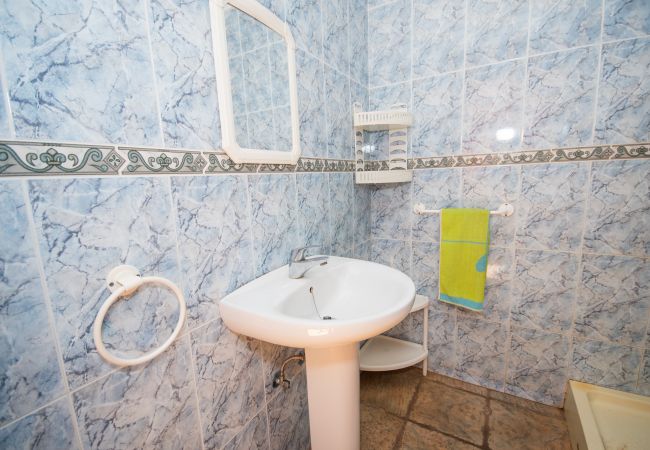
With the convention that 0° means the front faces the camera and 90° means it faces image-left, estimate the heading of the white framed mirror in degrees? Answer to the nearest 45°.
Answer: approximately 315°

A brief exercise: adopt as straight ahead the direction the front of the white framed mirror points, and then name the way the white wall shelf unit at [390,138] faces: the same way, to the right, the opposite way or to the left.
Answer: to the right

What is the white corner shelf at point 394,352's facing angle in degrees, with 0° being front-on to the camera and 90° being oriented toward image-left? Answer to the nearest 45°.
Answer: approximately 0°

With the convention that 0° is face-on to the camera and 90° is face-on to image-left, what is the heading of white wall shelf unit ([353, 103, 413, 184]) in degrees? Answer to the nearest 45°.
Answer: approximately 0°

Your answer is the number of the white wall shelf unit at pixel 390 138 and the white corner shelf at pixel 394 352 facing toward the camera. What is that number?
2

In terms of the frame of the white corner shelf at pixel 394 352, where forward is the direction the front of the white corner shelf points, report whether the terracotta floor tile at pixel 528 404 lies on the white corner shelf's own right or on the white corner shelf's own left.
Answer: on the white corner shelf's own left

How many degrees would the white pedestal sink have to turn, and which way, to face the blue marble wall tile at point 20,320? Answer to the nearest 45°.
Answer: approximately 90° to its right
